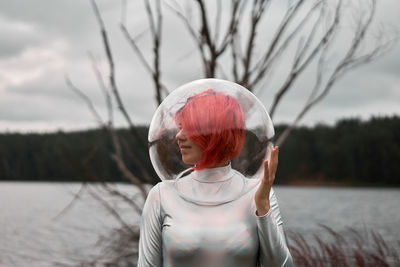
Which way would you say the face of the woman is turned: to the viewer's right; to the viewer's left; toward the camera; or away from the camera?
to the viewer's left

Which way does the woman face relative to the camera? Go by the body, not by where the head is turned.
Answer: toward the camera
